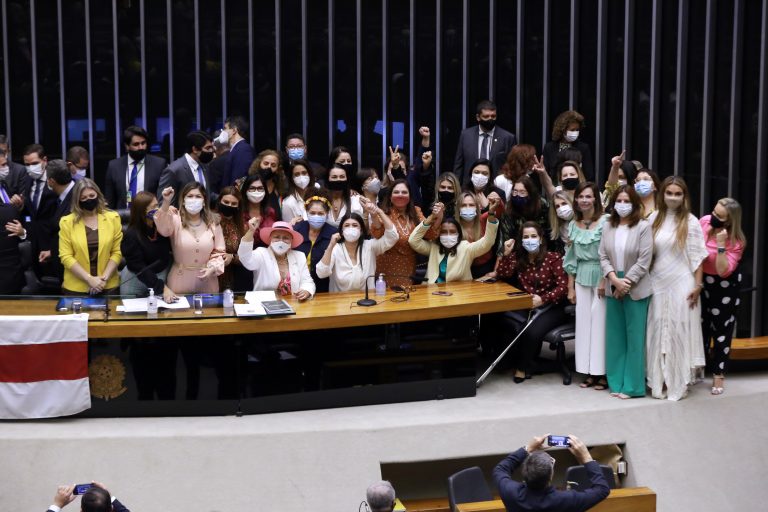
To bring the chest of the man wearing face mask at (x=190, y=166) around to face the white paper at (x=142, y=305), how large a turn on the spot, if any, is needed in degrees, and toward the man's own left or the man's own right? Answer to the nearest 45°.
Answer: approximately 45° to the man's own right

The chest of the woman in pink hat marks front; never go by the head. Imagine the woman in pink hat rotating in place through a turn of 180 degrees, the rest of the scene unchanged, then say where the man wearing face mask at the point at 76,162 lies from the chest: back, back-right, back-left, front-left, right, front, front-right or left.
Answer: front-left

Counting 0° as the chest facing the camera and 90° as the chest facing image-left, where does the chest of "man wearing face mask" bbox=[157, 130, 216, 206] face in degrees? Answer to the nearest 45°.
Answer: approximately 315°

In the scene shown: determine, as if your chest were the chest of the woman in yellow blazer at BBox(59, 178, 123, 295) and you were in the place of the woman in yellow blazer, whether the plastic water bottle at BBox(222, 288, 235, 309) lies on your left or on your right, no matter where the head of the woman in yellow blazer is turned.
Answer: on your left

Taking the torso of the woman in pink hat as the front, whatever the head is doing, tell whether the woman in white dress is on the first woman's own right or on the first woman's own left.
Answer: on the first woman's own left

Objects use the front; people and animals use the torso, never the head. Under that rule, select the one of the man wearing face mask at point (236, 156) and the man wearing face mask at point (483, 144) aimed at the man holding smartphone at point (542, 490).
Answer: the man wearing face mask at point (483, 144)

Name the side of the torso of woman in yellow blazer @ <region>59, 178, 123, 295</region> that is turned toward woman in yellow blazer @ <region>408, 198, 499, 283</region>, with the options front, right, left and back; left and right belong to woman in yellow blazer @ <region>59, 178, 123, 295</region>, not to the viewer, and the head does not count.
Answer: left

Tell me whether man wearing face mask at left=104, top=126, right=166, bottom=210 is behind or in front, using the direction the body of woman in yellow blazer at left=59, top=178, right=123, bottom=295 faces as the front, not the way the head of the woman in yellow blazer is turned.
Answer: behind
